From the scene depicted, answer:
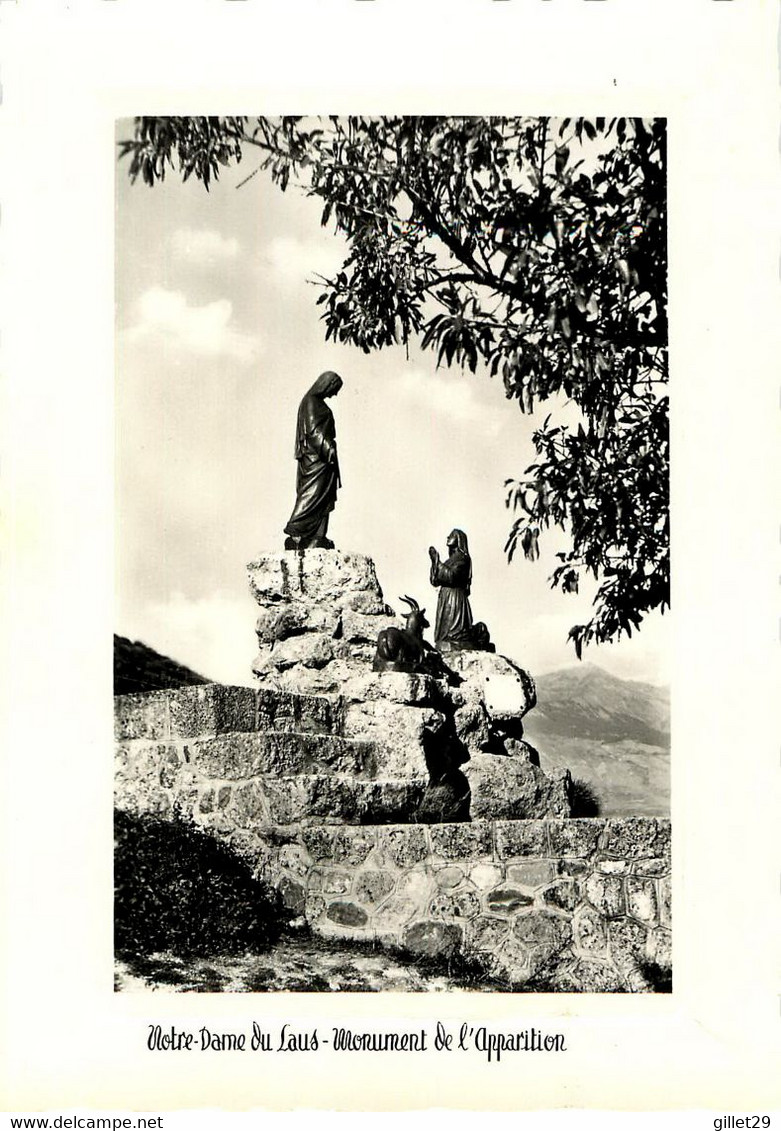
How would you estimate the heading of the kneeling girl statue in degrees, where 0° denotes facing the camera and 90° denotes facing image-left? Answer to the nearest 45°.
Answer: approximately 90°
